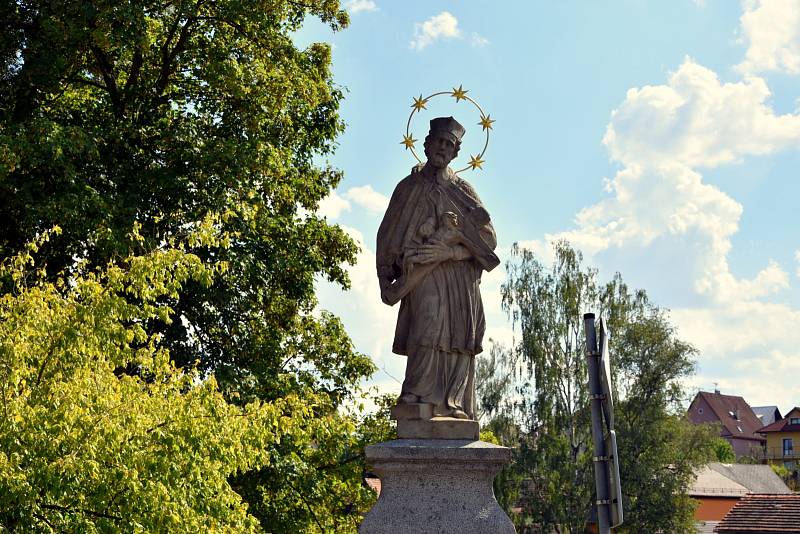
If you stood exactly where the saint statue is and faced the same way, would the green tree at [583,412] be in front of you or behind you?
behind

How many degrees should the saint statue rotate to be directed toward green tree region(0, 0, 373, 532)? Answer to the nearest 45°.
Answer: approximately 135° to its right

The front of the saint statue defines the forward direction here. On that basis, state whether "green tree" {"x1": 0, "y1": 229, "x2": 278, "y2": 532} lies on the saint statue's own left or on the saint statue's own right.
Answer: on the saint statue's own right

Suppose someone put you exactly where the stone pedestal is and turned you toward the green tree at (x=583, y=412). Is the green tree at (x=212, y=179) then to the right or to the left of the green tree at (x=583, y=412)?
left

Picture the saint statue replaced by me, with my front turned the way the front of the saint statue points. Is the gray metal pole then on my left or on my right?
on my left

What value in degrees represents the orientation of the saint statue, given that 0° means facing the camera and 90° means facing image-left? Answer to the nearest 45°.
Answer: approximately 0°
